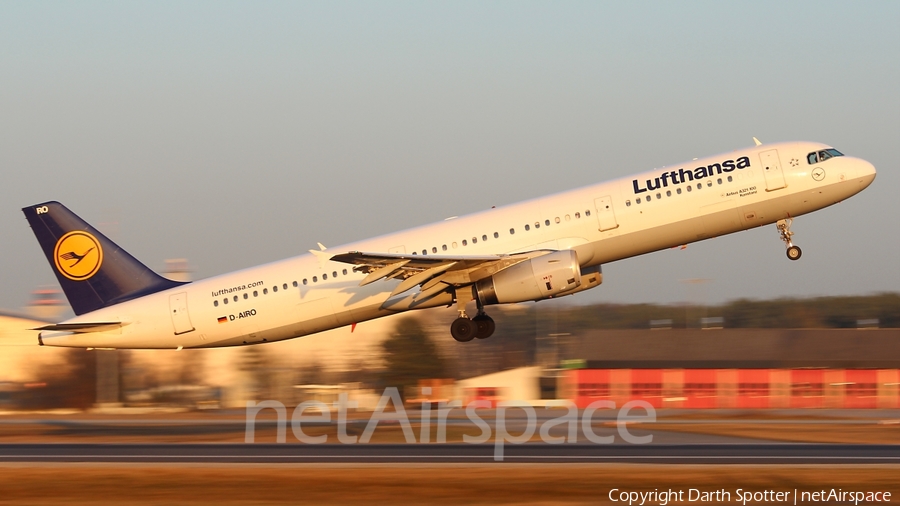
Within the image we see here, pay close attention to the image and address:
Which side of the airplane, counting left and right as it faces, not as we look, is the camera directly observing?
right
